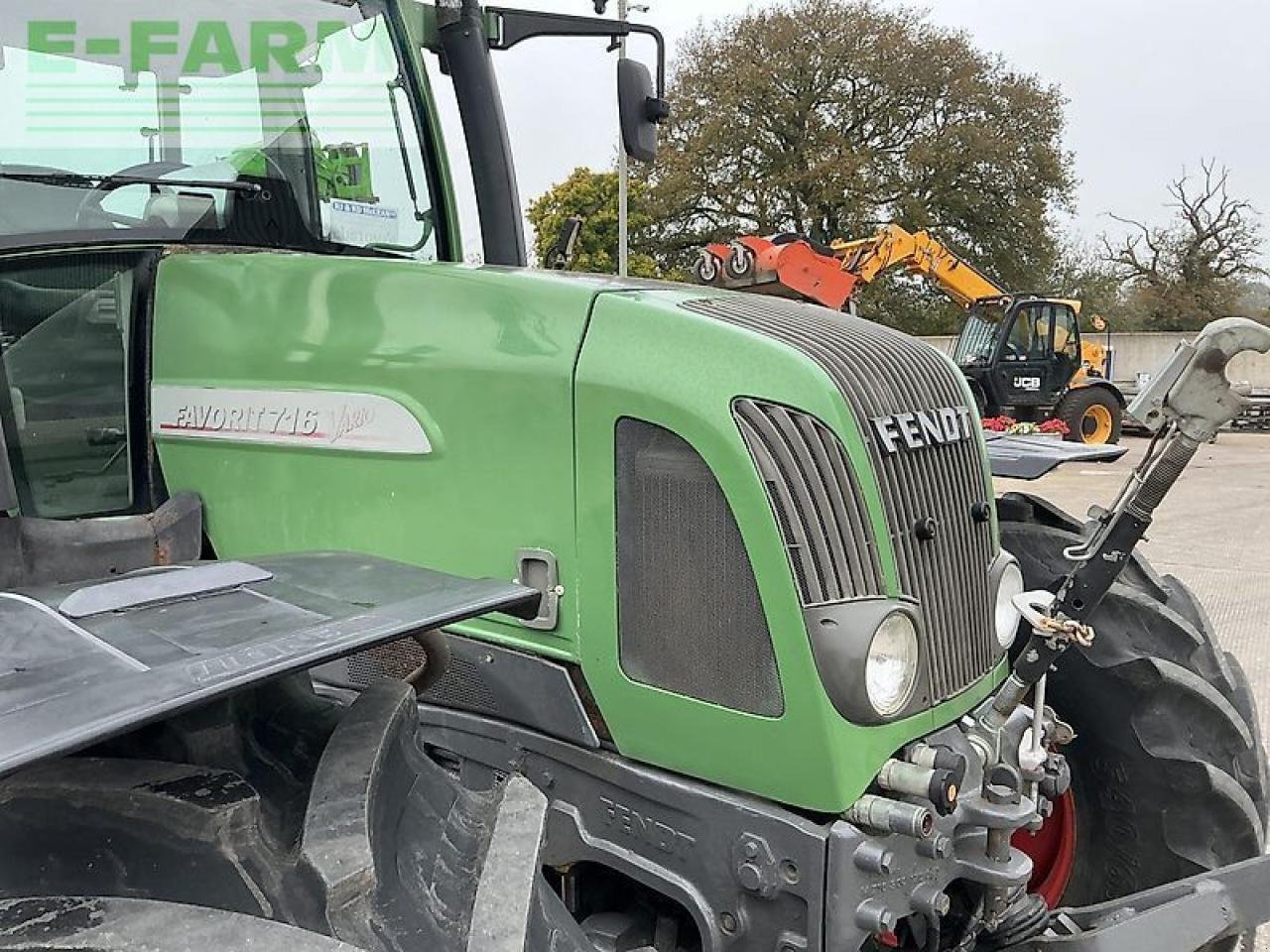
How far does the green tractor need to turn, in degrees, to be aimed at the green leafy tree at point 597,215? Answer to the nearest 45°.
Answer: approximately 135° to its left

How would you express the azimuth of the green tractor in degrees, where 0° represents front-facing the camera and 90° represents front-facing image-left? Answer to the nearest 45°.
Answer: approximately 315°

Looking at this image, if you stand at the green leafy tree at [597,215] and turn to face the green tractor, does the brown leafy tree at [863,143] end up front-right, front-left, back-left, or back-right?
back-left

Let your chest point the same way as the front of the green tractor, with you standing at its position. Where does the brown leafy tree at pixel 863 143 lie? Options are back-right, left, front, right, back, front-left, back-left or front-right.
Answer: back-left
